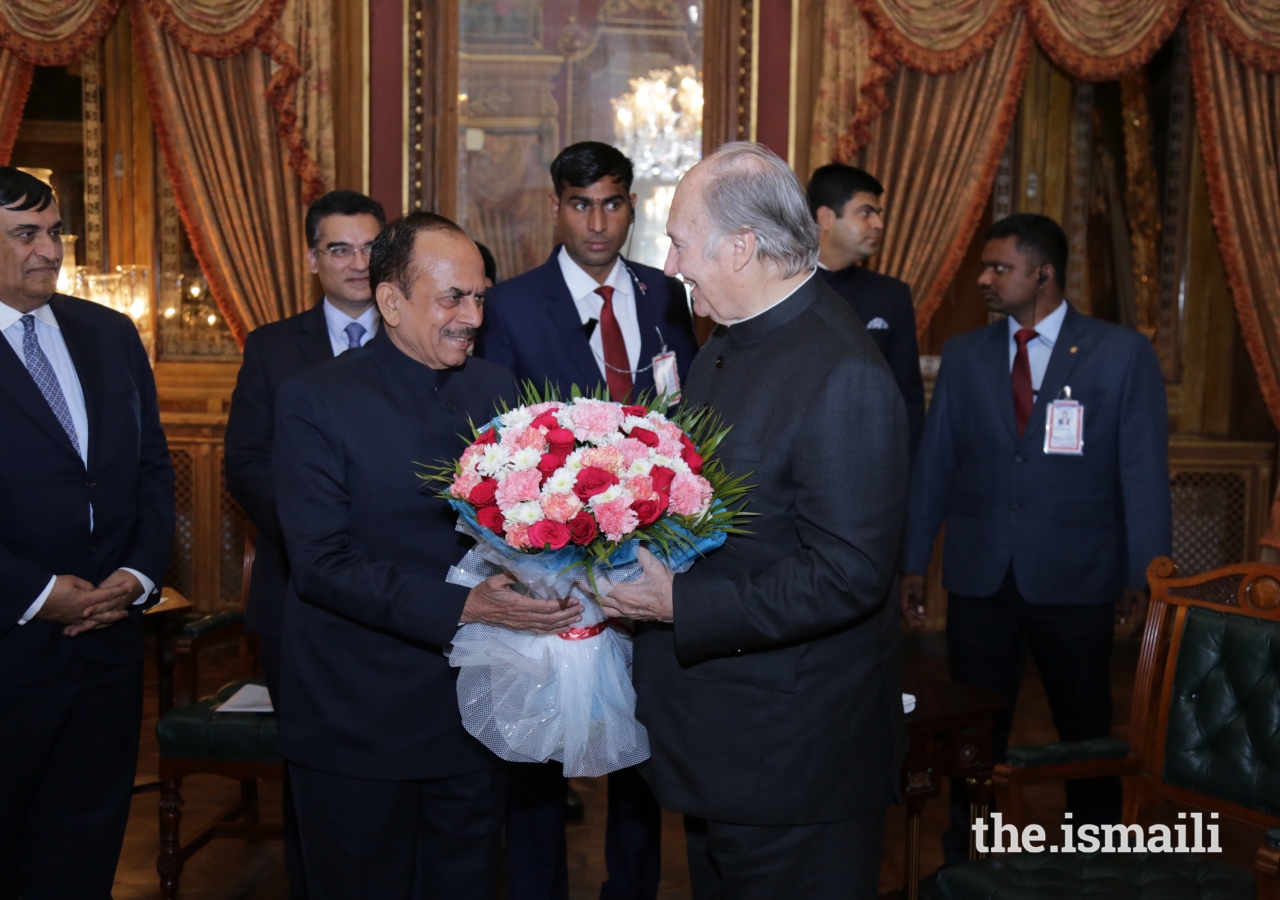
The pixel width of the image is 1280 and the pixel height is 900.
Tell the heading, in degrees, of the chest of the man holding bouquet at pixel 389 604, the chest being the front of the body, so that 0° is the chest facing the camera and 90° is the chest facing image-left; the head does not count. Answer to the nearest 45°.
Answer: approximately 315°

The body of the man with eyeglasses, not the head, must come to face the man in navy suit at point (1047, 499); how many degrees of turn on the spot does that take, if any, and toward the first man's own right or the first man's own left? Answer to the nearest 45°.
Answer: approximately 45° to the first man's own left

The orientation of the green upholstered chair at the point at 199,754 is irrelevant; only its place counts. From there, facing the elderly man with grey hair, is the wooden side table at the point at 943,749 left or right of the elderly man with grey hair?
left

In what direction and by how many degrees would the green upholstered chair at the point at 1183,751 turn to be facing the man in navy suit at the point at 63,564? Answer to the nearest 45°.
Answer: approximately 45° to its right

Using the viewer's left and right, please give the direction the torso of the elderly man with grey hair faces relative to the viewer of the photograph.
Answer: facing to the left of the viewer

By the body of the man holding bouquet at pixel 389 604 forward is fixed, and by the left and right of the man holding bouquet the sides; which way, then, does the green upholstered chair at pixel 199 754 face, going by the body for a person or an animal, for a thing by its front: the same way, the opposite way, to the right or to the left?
to the right

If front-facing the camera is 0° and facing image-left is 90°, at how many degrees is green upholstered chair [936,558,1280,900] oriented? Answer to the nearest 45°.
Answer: approximately 45°

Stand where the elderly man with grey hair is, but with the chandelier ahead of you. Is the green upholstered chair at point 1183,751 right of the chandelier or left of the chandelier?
right

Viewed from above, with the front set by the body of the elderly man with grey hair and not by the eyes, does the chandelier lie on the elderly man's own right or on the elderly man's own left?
on the elderly man's own right

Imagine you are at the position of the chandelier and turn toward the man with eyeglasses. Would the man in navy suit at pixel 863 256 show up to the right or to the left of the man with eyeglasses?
left
